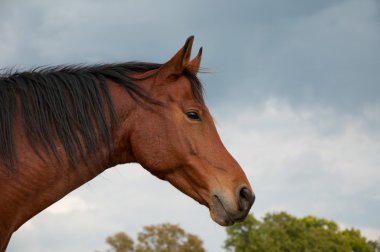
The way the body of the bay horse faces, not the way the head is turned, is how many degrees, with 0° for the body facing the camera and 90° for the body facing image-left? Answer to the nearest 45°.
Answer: approximately 270°
